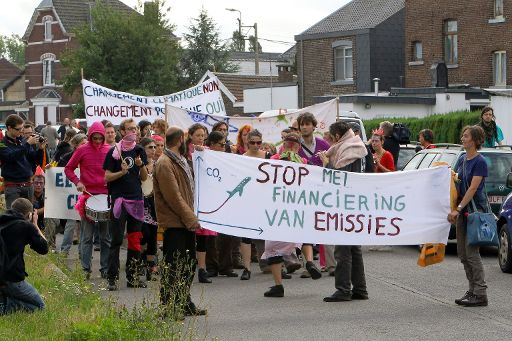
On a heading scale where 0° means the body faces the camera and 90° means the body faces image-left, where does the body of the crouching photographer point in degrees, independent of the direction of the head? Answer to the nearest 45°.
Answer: approximately 225°

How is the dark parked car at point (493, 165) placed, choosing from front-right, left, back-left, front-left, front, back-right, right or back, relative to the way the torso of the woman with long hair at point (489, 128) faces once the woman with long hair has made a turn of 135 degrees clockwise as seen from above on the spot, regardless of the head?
back

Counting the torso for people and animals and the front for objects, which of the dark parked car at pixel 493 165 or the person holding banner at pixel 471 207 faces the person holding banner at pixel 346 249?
the person holding banner at pixel 471 207

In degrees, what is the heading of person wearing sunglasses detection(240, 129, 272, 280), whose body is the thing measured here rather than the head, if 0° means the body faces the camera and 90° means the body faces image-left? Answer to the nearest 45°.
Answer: approximately 0°

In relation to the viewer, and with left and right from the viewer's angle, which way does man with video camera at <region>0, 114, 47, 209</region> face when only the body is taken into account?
facing the viewer and to the right of the viewer

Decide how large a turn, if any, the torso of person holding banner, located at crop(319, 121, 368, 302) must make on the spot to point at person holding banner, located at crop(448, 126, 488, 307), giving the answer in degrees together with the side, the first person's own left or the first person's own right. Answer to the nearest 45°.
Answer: approximately 180°

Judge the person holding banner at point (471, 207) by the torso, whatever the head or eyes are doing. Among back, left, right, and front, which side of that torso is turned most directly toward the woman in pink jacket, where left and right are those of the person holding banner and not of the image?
front
